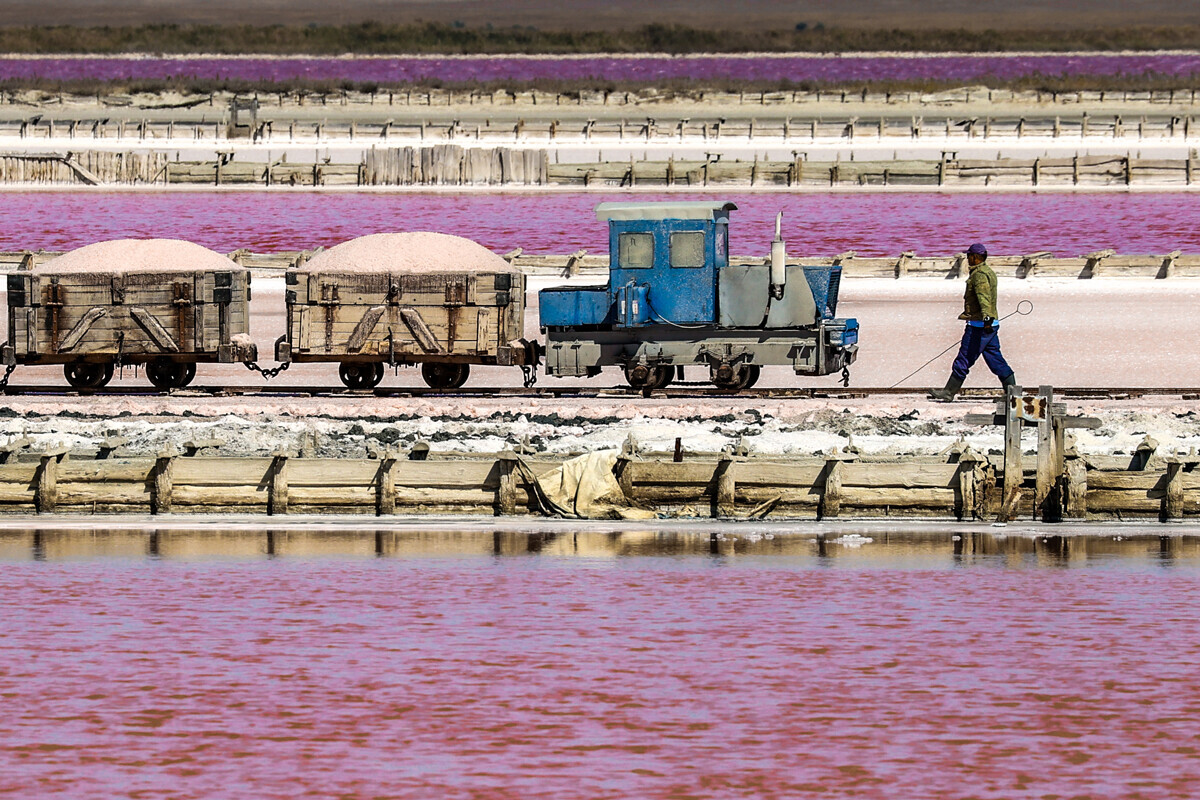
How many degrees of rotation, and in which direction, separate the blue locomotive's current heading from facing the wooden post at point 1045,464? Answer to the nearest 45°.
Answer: approximately 45° to its right

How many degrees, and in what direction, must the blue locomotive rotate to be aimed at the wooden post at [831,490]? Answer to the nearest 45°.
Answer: approximately 90° to its right

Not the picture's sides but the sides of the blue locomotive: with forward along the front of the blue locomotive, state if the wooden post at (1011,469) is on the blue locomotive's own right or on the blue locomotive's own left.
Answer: on the blue locomotive's own right

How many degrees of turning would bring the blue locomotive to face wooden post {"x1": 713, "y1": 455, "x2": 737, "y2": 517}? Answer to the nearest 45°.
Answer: approximately 90° to its right

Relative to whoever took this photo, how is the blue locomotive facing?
facing to the right of the viewer
